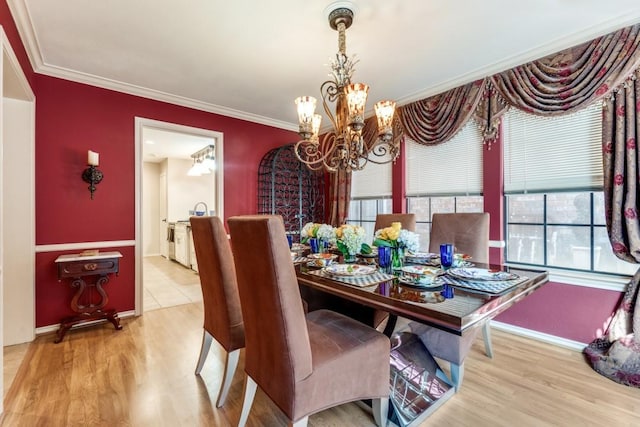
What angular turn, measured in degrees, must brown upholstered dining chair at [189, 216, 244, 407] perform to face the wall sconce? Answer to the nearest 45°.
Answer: approximately 90° to its left

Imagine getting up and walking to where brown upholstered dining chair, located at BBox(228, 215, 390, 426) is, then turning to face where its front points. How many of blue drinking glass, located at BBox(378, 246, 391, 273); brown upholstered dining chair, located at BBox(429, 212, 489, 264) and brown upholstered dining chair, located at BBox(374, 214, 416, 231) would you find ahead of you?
3

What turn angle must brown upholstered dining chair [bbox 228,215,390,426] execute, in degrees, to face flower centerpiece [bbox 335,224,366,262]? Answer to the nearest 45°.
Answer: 0° — it already faces it

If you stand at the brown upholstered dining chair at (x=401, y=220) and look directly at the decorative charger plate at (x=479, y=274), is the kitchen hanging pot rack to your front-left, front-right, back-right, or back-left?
back-right

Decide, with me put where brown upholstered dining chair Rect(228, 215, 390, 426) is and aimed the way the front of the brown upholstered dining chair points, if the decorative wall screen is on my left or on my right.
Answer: on my left

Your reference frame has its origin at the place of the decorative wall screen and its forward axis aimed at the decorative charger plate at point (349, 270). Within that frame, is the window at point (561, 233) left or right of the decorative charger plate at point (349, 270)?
left

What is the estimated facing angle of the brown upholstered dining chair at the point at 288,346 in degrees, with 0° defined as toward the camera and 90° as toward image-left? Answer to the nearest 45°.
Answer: approximately 225°

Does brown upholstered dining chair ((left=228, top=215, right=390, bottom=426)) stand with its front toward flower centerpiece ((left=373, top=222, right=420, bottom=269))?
yes

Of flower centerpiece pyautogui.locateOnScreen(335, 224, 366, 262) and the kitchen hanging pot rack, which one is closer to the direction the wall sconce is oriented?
the flower centerpiece

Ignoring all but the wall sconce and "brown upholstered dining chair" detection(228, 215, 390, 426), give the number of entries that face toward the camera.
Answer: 1

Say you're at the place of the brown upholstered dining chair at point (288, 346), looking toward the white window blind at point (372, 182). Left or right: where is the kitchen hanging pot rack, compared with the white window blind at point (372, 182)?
left

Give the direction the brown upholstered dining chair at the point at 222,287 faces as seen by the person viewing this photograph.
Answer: facing away from the viewer and to the right of the viewer
